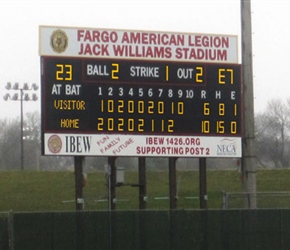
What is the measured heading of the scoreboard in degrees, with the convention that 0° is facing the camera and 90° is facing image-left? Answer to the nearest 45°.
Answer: approximately 315°
